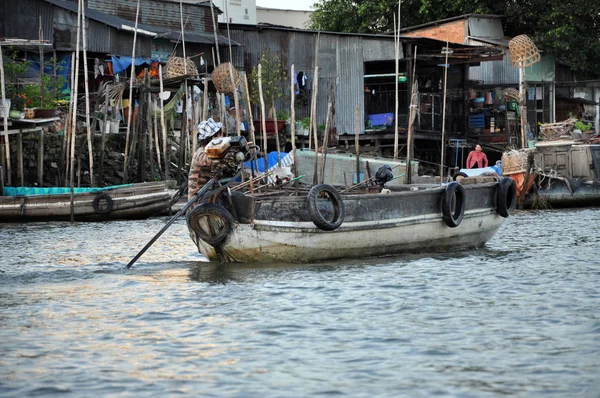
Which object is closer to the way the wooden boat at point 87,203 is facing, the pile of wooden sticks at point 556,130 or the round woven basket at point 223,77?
the pile of wooden sticks

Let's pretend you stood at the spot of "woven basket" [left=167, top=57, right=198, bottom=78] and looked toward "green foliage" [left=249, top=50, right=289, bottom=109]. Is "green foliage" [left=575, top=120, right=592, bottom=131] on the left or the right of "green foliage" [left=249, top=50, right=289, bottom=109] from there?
right

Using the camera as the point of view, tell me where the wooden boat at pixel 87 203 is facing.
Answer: facing to the right of the viewer

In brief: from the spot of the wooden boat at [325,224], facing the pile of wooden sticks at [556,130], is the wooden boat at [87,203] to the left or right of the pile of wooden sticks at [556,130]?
left

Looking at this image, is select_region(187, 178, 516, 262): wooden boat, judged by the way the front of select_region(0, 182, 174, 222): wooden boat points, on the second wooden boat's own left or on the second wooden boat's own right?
on the second wooden boat's own right

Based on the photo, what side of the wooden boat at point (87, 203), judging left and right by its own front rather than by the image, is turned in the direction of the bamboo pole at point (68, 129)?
left

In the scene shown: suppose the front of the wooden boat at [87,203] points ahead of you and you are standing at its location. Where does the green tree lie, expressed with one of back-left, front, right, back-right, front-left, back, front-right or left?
front-left

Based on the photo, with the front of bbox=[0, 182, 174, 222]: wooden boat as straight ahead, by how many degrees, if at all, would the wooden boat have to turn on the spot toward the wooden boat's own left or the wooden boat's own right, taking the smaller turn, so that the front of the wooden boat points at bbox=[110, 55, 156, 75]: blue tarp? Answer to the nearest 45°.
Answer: approximately 90° to the wooden boat's own left

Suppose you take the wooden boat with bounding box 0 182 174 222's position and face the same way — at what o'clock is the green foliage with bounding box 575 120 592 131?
The green foliage is roughly at 11 o'clock from the wooden boat.
